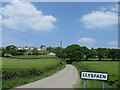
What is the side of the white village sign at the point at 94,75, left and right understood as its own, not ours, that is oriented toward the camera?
front
